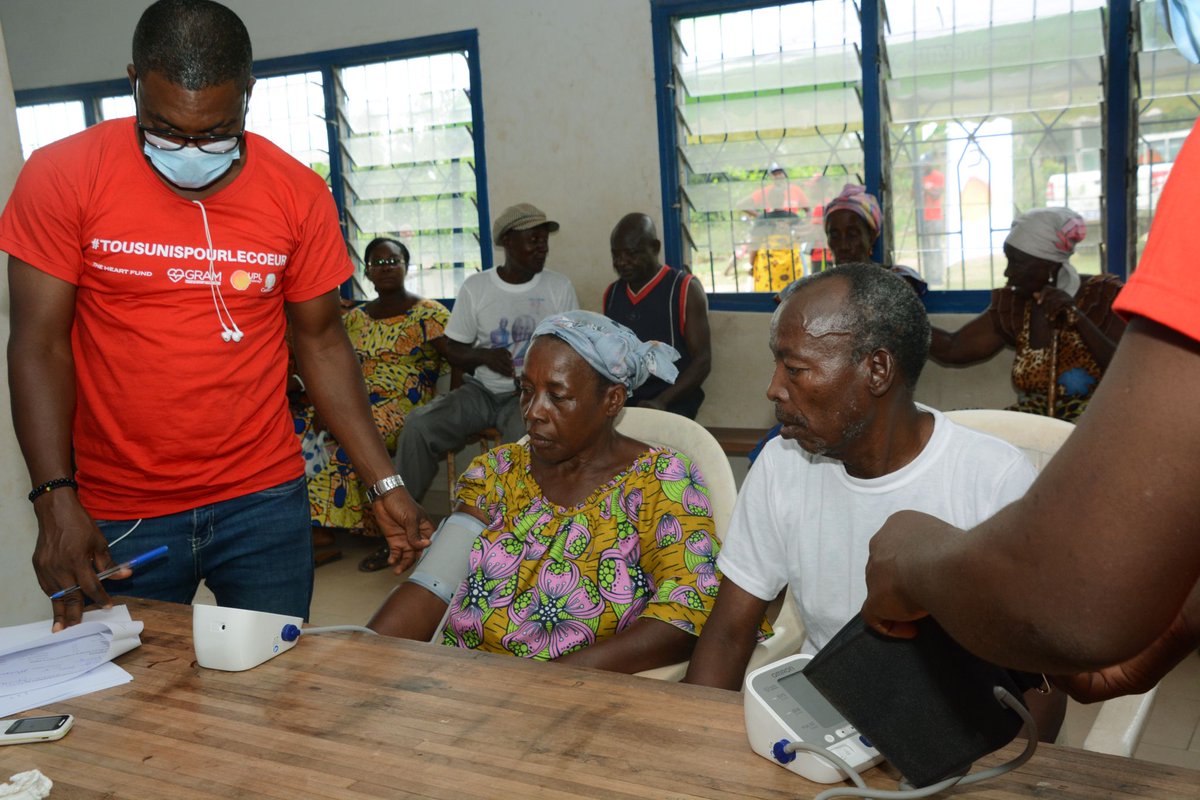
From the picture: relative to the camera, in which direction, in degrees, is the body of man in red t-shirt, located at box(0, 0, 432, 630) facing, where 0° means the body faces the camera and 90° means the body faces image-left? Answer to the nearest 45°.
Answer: approximately 0°

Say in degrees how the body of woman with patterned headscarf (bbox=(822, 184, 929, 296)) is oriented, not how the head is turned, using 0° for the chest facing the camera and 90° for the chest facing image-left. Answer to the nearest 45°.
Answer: approximately 45°

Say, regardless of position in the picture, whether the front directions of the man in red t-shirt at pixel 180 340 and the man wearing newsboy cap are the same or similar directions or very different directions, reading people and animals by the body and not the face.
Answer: same or similar directions

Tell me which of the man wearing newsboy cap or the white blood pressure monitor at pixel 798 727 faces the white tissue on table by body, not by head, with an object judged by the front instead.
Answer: the man wearing newsboy cap

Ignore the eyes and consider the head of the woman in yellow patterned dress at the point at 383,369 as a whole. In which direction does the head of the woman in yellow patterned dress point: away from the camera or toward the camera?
toward the camera

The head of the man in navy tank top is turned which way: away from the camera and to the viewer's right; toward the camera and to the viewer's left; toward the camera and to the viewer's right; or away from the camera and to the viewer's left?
toward the camera and to the viewer's left

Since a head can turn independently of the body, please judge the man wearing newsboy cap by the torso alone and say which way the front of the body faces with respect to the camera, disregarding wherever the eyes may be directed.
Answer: toward the camera

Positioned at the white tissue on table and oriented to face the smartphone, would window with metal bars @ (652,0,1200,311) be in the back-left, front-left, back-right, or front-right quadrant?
front-right

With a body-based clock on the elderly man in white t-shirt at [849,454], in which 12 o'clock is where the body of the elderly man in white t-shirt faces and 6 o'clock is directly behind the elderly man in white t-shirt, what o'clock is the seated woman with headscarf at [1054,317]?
The seated woman with headscarf is roughly at 5 o'clock from the elderly man in white t-shirt.

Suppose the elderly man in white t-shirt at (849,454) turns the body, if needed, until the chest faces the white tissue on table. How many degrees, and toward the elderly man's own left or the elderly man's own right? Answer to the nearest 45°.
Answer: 0° — they already face it

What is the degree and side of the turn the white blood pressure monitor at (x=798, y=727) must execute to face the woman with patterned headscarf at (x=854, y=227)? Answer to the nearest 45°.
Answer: approximately 135° to its left

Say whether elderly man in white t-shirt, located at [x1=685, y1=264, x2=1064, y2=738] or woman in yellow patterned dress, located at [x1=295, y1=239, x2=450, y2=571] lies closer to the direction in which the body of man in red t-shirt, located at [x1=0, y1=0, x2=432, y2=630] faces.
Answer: the elderly man in white t-shirt

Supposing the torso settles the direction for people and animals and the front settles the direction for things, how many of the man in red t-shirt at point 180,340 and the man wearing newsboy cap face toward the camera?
2
